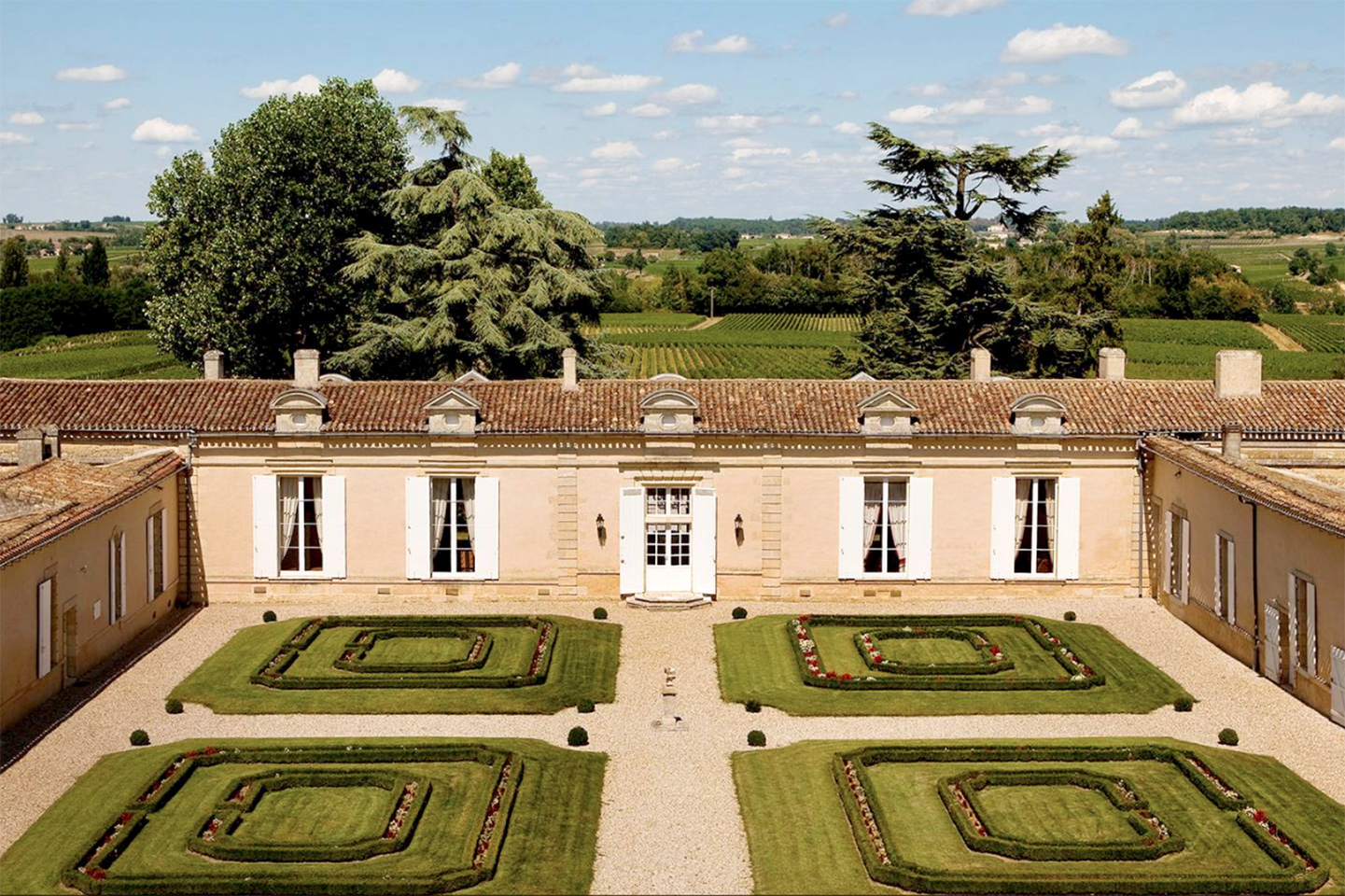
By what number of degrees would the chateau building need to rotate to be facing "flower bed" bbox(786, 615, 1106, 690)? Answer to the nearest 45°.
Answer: approximately 45° to its left

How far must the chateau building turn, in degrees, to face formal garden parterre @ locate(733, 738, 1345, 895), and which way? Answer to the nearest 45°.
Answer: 0° — it already faces it

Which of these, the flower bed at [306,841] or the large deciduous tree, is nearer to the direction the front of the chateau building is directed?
the flower bed

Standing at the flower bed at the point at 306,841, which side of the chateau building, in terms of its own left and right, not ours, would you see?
front

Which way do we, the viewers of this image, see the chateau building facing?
facing the viewer

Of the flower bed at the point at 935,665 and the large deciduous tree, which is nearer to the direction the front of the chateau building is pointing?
the flower bed
